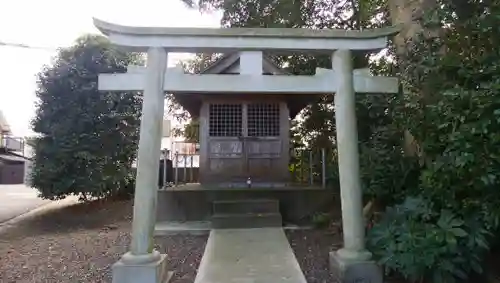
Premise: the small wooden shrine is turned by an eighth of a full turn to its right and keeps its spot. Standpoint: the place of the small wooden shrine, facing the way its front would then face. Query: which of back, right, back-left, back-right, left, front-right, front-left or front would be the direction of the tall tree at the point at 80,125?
front-right

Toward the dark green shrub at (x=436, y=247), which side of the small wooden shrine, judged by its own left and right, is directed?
front

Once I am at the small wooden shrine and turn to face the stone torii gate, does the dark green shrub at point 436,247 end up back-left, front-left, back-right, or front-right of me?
front-left

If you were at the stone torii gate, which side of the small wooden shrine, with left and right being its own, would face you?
front

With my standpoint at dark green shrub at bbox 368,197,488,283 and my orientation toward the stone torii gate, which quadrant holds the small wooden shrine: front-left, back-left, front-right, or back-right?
front-right

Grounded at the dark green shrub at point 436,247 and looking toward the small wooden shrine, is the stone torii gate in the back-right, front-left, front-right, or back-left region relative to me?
front-left

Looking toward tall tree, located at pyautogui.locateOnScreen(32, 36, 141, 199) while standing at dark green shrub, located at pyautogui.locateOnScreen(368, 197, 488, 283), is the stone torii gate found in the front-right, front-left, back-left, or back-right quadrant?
front-left

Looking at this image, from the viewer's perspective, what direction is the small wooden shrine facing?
toward the camera
